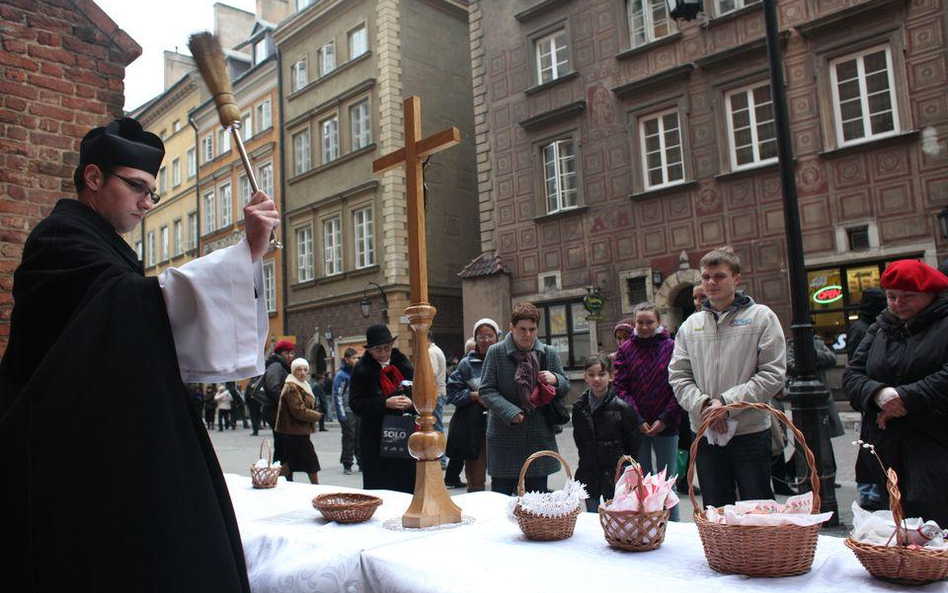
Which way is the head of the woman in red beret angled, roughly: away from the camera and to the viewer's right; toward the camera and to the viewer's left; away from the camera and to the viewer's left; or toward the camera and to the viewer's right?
toward the camera and to the viewer's left

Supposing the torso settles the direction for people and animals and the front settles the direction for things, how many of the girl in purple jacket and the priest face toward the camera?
1

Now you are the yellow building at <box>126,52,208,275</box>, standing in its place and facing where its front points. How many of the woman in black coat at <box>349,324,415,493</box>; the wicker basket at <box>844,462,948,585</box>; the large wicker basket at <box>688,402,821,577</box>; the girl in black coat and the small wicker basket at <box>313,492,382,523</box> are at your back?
0

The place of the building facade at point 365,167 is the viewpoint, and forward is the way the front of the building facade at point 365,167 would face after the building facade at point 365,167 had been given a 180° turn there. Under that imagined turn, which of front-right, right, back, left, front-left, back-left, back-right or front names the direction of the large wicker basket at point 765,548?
back-right

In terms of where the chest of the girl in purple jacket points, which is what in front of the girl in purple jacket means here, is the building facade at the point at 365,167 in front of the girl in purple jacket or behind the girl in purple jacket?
behind

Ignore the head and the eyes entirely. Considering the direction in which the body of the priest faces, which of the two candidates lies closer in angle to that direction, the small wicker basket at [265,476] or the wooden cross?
the wooden cross

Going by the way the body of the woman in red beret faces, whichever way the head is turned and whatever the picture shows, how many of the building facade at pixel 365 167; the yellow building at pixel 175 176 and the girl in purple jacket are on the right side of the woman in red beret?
3

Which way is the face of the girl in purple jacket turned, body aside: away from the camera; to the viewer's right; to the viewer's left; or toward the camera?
toward the camera

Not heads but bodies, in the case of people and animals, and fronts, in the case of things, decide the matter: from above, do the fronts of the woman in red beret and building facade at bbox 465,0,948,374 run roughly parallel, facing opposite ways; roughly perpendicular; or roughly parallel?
roughly parallel

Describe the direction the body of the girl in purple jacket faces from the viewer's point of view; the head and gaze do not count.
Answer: toward the camera

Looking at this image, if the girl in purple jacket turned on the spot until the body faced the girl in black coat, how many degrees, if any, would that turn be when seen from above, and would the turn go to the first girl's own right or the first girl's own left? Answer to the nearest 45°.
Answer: approximately 45° to the first girl's own right

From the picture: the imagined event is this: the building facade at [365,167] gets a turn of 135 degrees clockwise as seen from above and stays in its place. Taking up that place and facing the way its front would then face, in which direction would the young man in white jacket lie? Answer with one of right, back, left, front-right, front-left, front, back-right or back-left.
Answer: back

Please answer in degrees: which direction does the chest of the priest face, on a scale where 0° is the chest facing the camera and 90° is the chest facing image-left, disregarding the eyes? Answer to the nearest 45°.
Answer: approximately 270°

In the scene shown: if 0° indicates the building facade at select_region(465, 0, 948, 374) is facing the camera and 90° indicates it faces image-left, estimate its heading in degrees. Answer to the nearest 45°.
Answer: approximately 45°

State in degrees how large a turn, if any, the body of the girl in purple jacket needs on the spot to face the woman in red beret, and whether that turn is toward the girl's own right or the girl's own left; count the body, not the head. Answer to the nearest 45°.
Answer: approximately 45° to the girl's own left
